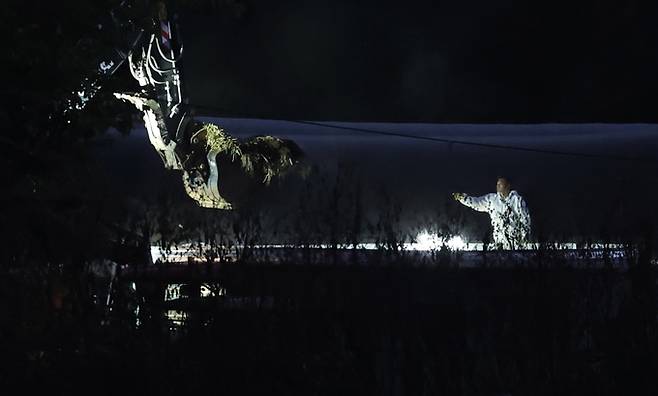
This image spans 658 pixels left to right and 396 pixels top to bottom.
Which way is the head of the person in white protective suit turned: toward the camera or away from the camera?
toward the camera

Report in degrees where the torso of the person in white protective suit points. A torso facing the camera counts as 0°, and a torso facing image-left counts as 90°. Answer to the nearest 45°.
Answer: approximately 45°
